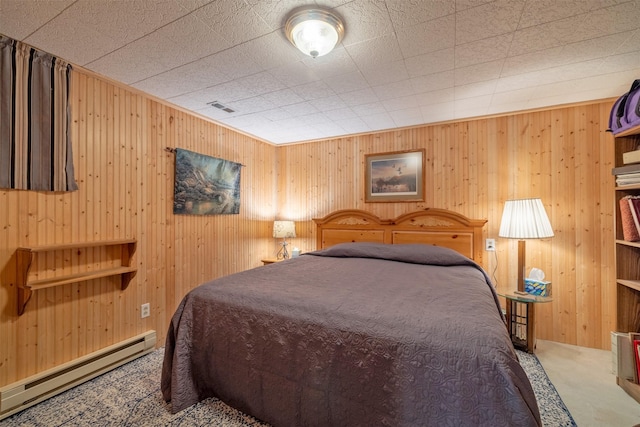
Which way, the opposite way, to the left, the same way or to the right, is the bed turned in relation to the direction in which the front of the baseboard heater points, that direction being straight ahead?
to the right

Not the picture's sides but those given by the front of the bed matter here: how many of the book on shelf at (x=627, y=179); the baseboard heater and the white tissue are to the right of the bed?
1

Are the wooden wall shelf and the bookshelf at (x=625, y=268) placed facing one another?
yes

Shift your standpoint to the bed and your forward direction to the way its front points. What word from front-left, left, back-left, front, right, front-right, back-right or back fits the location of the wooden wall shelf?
right

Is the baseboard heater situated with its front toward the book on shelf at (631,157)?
yes

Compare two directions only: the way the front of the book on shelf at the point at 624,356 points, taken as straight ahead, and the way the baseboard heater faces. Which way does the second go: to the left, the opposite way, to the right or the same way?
the opposite way

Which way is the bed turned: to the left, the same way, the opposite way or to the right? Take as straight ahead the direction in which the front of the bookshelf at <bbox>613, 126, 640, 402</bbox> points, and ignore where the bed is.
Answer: to the left

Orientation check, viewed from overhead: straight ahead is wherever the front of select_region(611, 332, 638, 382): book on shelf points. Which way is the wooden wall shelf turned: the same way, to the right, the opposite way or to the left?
the opposite way

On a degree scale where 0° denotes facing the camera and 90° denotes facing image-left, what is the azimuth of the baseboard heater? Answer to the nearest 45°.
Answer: approximately 315°

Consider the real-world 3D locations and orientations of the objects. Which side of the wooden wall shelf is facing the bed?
front

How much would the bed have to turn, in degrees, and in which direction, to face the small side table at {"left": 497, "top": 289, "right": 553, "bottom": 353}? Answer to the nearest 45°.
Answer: approximately 135° to its left

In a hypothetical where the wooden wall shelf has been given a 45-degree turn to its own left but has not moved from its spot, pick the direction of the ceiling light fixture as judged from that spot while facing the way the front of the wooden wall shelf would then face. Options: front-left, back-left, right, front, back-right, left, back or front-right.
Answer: front-right

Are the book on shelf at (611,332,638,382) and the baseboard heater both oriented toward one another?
yes

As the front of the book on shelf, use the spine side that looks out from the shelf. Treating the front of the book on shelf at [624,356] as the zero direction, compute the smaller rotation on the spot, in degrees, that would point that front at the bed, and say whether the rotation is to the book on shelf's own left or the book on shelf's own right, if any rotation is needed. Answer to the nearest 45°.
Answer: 0° — it already faces it

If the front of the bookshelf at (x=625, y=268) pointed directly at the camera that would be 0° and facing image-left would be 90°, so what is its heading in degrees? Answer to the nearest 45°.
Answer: approximately 45°

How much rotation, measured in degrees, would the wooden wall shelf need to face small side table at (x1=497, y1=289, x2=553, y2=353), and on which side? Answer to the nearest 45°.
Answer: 0° — it already faces it

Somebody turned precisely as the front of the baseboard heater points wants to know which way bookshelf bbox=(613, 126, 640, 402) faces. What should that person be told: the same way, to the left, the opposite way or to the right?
the opposite way

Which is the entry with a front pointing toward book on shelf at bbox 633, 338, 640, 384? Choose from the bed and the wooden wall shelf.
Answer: the wooden wall shelf

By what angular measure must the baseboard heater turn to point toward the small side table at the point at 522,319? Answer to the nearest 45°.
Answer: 0° — it already faces it

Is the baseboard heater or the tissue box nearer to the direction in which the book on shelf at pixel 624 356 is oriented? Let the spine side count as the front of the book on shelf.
the baseboard heater

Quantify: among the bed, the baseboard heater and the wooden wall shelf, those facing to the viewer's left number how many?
0

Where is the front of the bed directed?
toward the camera
